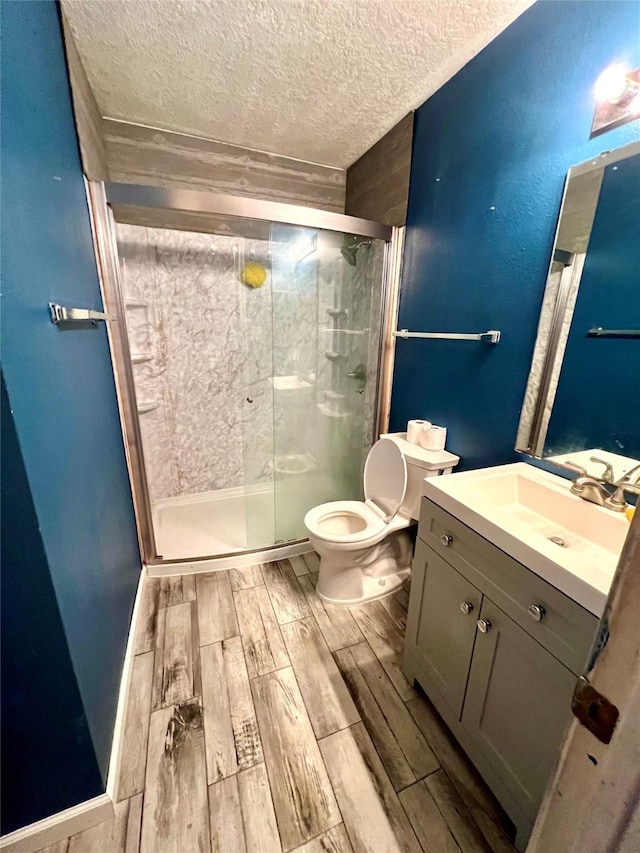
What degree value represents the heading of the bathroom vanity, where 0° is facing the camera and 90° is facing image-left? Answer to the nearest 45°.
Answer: approximately 45°

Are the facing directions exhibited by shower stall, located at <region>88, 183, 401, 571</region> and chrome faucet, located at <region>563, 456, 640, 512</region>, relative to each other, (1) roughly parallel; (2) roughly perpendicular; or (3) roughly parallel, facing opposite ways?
roughly perpendicular

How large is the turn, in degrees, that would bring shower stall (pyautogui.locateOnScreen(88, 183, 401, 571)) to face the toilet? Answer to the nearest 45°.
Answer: approximately 45° to its left

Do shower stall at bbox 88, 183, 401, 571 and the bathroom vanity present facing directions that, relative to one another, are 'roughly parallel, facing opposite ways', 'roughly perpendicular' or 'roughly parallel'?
roughly perpendicular

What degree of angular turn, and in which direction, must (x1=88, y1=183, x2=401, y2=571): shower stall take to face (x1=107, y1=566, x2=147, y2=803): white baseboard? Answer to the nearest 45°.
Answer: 0° — it already faces it

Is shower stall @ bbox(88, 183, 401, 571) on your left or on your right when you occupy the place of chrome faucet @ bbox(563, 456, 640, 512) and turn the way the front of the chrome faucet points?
on your right

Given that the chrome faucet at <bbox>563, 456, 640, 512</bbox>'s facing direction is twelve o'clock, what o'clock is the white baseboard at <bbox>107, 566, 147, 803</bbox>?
The white baseboard is roughly at 12 o'clock from the chrome faucet.

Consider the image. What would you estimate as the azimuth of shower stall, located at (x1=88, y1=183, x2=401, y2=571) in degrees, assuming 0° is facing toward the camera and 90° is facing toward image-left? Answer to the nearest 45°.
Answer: approximately 0°

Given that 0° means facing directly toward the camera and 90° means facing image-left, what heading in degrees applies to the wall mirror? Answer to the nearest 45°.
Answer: approximately 45°
